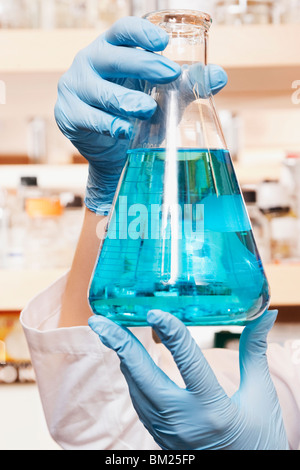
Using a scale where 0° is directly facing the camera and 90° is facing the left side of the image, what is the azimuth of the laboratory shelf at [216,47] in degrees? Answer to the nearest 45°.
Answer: approximately 0°
